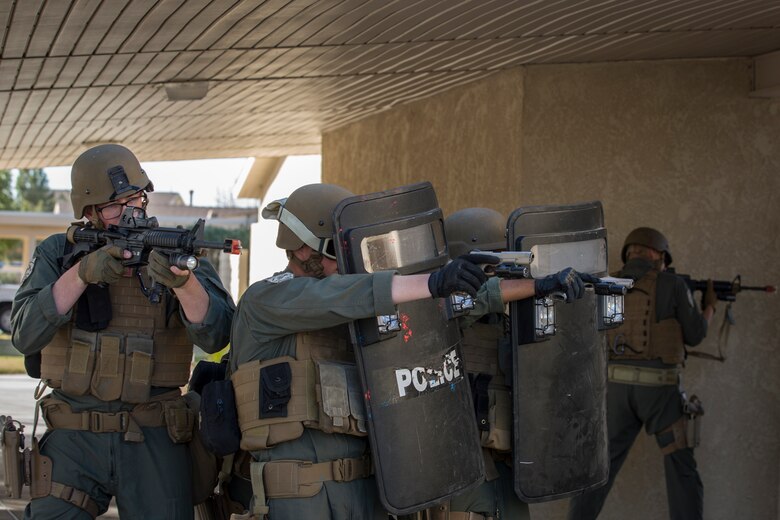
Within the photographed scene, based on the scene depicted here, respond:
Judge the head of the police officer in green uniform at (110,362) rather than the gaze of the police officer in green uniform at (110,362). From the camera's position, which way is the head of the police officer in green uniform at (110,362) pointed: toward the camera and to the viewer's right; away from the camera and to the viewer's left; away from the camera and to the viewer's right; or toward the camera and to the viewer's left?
toward the camera and to the viewer's right

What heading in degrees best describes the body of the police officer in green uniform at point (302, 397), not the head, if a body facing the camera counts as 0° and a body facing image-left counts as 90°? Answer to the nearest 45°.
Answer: approximately 270°

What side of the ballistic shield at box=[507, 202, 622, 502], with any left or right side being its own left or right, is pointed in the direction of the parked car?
back

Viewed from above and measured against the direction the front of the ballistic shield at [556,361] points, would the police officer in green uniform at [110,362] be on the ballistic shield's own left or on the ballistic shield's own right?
on the ballistic shield's own right

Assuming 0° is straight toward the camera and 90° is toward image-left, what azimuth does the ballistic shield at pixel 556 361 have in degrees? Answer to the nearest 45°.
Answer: approximately 315°

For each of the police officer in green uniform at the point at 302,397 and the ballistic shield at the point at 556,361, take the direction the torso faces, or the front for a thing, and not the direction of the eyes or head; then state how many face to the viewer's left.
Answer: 0

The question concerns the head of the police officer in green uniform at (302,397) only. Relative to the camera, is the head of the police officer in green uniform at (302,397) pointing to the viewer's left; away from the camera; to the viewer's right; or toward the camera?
to the viewer's right

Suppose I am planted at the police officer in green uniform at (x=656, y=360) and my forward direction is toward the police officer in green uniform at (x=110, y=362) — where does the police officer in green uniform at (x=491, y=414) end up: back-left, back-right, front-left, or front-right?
front-left
